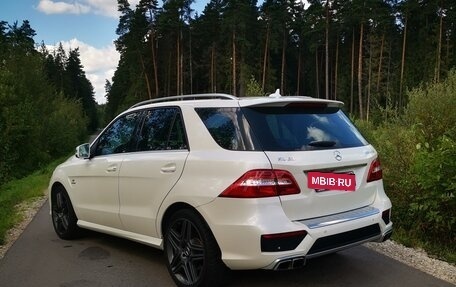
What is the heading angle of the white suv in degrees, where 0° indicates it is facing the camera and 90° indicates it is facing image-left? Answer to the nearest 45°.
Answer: approximately 135°
